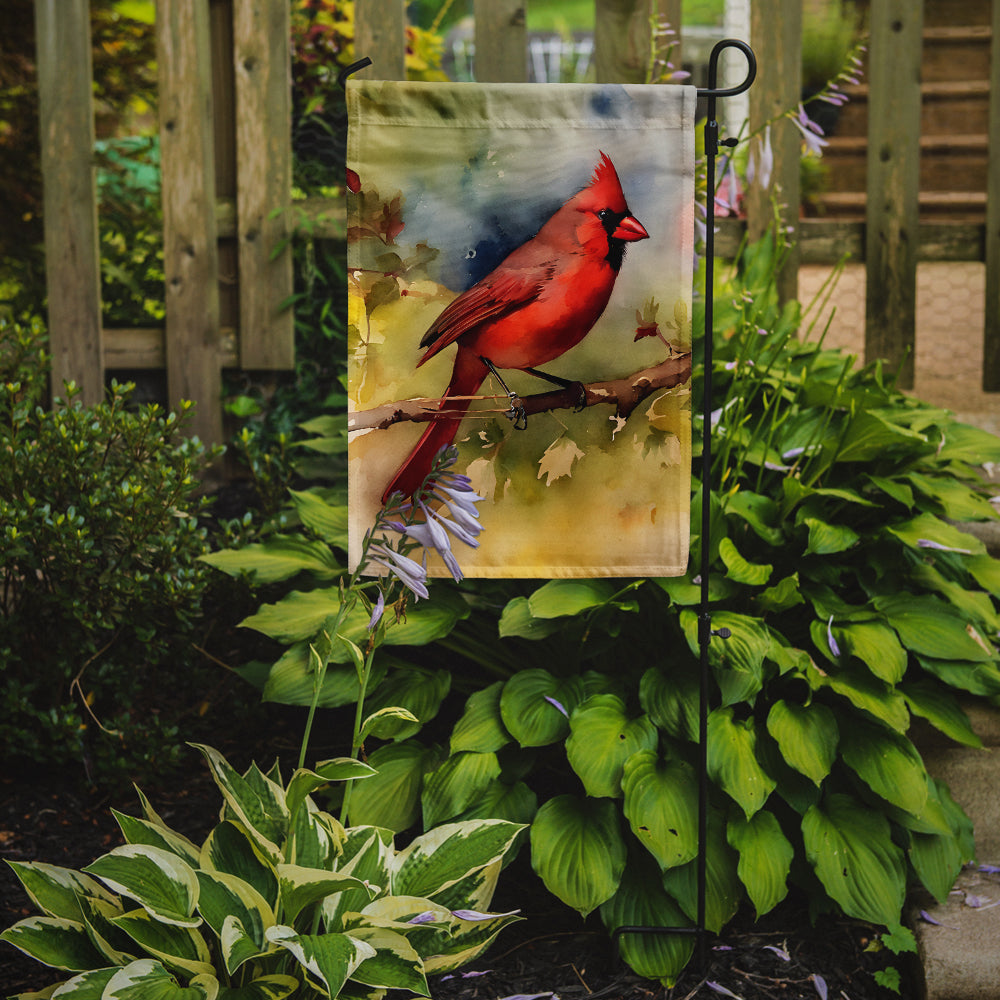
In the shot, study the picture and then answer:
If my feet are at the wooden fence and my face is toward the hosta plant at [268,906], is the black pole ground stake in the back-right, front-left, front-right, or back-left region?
front-left

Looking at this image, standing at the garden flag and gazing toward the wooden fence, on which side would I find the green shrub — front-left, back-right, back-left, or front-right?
front-left

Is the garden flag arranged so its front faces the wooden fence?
no

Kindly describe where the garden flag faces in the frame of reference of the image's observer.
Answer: facing the viewer

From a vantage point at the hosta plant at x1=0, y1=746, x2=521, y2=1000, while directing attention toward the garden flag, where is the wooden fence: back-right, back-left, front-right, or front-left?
front-left

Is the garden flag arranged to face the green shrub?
no

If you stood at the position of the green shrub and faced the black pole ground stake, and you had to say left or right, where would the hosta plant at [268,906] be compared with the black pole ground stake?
right
